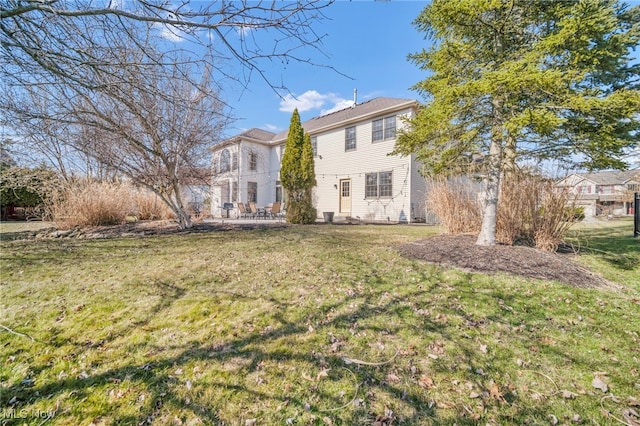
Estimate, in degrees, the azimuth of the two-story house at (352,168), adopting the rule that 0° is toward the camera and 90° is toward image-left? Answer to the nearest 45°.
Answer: approximately 225°

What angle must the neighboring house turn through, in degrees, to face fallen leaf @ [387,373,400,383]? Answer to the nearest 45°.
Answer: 0° — it already faces it

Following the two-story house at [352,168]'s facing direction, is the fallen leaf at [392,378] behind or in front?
behind

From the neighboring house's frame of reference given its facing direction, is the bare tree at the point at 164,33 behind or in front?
in front

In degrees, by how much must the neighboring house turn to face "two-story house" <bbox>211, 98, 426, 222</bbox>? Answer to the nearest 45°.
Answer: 0° — it already faces it

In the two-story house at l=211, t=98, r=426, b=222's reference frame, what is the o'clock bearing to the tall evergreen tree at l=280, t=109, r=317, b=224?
The tall evergreen tree is roughly at 6 o'clock from the two-story house.

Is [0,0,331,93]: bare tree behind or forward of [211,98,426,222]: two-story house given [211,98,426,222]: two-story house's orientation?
behind

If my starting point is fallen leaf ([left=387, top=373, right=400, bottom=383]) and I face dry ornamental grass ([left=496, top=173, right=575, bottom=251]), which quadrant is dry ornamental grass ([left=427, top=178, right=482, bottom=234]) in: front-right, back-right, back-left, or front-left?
front-left

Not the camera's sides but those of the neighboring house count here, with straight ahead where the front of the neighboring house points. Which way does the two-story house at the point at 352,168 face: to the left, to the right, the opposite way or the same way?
the opposite way

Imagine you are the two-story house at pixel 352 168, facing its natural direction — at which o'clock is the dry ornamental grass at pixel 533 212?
The dry ornamental grass is roughly at 4 o'clock from the two-story house.

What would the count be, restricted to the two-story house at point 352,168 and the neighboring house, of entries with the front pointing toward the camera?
1

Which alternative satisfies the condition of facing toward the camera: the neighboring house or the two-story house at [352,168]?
the neighboring house

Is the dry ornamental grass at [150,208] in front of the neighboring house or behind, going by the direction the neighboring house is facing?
in front

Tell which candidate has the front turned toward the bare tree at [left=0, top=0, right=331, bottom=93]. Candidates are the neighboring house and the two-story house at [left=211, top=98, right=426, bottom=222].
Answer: the neighboring house
